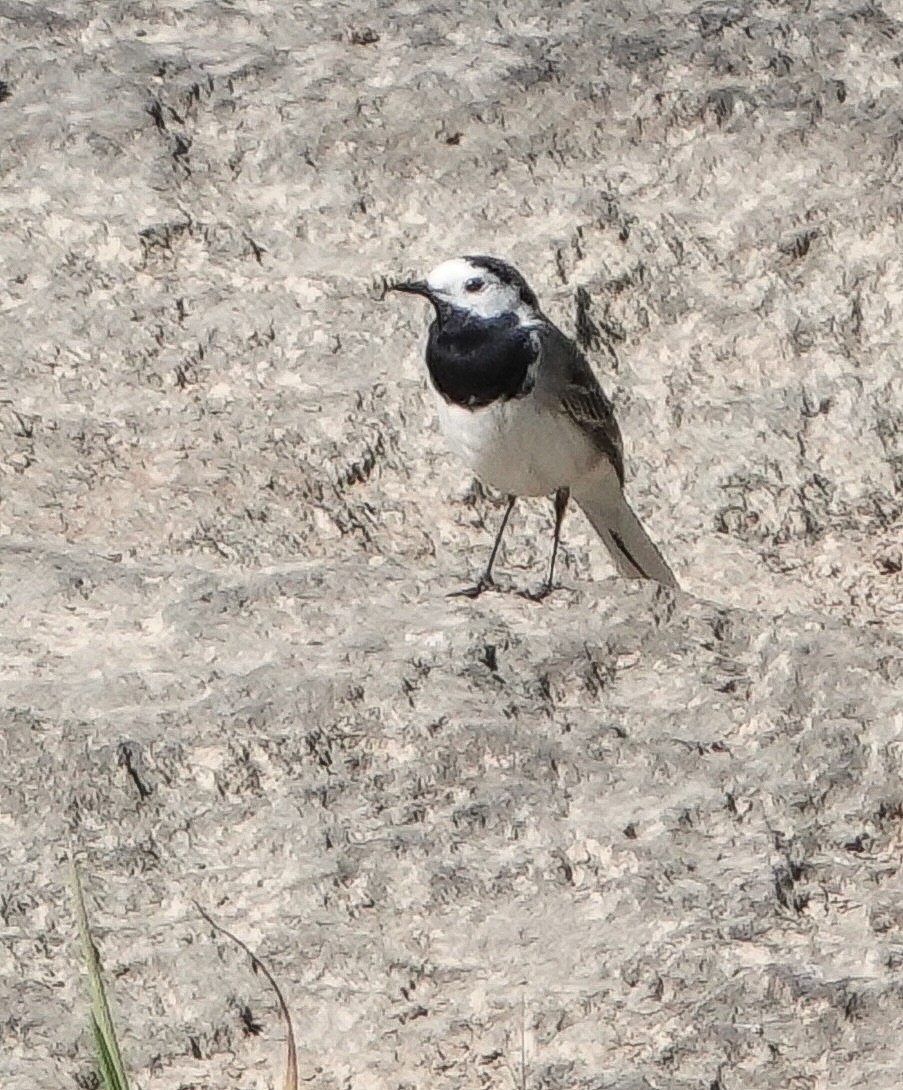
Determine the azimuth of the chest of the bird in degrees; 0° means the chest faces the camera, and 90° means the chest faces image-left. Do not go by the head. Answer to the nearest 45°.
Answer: approximately 45°

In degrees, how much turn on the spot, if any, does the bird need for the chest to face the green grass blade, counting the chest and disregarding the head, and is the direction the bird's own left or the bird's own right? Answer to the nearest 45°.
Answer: approximately 45° to the bird's own left
